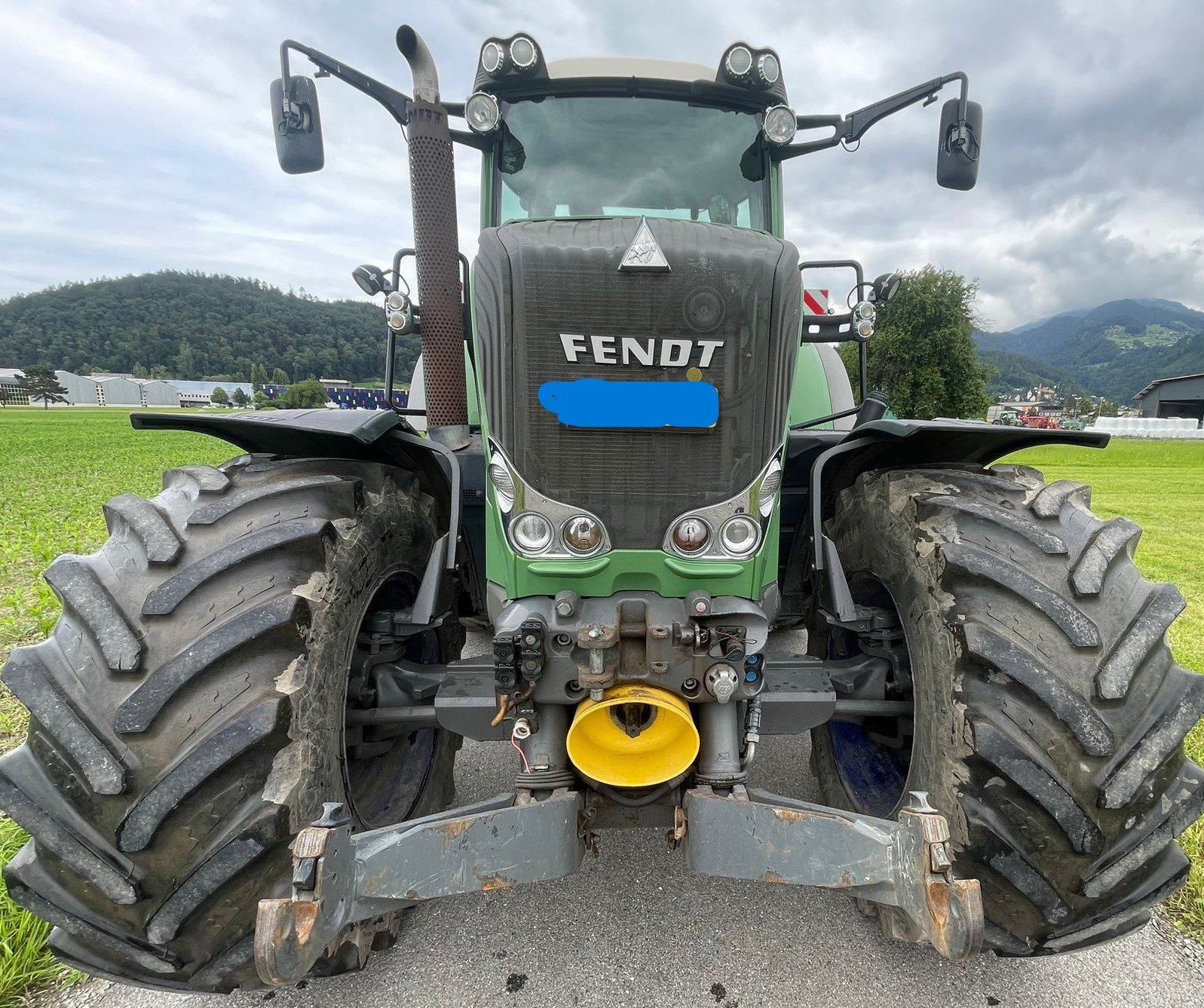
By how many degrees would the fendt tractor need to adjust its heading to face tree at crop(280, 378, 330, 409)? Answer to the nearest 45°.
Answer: approximately 135° to its right

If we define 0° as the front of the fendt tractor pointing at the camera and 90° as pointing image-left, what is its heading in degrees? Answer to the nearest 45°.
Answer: approximately 0°

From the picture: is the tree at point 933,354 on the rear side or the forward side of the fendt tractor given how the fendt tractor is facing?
on the rear side
